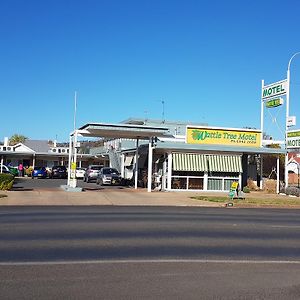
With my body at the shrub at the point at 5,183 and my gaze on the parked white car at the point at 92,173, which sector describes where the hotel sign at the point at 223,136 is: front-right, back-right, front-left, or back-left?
front-right

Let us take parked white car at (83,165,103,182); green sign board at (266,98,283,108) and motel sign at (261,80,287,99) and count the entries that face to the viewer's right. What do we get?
0

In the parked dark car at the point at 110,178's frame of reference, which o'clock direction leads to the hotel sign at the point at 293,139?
The hotel sign is roughly at 11 o'clock from the parked dark car.

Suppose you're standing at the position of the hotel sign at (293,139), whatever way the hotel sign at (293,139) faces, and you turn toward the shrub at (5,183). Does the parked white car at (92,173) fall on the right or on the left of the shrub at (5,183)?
right

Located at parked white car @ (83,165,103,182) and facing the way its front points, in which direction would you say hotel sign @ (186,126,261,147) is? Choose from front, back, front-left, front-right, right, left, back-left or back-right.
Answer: left

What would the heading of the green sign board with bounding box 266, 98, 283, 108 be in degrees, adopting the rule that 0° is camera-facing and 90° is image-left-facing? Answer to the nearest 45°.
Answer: approximately 45°

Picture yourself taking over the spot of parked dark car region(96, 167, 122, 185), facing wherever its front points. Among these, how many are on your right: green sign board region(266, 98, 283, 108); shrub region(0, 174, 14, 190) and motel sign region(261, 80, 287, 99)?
1

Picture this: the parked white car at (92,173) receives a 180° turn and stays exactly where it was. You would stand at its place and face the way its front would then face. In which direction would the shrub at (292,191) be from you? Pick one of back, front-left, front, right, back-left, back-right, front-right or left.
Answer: right
